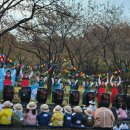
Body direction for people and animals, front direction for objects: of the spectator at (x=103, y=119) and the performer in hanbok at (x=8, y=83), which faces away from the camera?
the spectator

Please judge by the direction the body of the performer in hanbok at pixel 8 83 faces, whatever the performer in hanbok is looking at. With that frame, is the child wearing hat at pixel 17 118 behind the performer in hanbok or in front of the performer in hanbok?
in front

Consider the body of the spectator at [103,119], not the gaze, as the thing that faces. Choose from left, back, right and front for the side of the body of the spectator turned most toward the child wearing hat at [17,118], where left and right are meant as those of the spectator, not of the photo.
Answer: left

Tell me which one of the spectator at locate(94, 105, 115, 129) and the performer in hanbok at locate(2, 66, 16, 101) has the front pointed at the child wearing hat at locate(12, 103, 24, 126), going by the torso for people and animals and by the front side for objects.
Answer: the performer in hanbok

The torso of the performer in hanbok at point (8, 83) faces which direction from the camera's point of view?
toward the camera

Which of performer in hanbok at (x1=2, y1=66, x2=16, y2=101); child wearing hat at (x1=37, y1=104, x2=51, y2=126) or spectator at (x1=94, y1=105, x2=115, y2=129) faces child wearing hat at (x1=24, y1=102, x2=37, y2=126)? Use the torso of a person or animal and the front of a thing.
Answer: the performer in hanbok

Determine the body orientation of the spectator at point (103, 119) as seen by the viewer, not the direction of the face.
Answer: away from the camera

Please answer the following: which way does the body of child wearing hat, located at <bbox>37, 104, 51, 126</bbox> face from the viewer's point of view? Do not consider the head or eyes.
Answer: away from the camera

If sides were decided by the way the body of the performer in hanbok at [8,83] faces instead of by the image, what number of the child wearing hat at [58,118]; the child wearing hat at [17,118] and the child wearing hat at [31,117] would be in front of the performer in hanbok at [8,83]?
3

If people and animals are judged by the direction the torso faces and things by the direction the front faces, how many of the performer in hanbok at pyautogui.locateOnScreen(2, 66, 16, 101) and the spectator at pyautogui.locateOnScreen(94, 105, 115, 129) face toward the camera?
1

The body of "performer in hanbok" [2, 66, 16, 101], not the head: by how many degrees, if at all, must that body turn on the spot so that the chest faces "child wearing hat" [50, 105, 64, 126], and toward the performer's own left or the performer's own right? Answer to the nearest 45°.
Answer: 0° — they already face them

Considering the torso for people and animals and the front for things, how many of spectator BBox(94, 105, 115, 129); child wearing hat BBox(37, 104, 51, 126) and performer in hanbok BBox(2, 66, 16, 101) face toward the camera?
1

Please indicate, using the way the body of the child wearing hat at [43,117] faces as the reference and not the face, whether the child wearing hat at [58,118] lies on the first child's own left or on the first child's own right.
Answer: on the first child's own right

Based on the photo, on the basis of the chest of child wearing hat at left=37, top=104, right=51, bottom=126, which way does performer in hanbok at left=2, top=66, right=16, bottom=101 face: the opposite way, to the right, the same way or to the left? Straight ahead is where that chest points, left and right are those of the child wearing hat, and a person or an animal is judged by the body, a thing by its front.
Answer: the opposite way

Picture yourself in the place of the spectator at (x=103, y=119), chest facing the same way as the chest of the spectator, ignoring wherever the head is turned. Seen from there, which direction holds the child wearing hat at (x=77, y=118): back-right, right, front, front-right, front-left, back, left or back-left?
left

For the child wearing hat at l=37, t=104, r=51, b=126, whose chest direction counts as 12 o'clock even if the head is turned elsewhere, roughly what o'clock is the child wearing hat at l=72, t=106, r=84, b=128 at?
the child wearing hat at l=72, t=106, r=84, b=128 is roughly at 3 o'clock from the child wearing hat at l=37, t=104, r=51, b=126.
